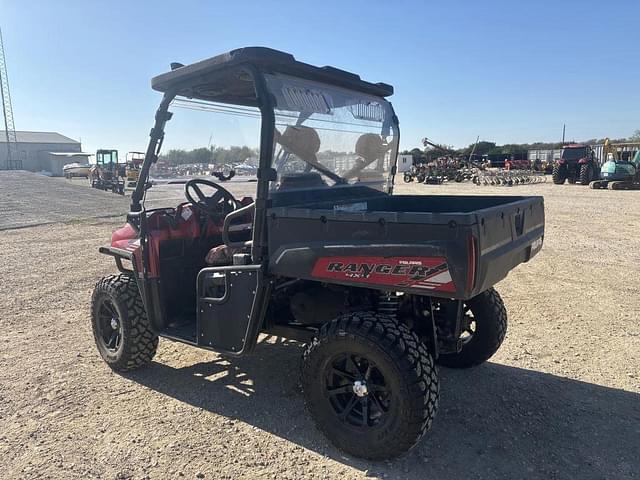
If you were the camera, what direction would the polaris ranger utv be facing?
facing away from the viewer and to the left of the viewer
